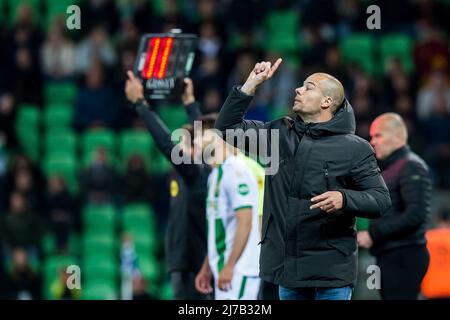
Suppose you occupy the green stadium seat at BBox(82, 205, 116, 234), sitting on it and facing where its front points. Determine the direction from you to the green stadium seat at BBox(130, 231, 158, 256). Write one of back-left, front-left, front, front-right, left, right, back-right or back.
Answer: front-left

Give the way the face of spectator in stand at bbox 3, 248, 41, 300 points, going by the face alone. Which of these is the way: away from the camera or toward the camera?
toward the camera

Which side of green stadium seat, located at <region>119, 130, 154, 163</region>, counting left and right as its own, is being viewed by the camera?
front

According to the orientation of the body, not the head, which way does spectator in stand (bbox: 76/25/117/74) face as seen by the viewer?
toward the camera

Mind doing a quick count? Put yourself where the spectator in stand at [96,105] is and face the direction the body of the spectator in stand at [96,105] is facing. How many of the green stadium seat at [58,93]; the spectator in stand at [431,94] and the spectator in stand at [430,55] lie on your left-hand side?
2

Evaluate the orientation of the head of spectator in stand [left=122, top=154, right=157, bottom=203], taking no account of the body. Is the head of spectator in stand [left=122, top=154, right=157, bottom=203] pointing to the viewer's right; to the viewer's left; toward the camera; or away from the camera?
toward the camera

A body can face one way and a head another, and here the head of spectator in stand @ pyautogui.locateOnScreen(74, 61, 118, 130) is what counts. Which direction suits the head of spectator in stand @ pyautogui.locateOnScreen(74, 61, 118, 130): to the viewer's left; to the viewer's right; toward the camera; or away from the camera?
toward the camera

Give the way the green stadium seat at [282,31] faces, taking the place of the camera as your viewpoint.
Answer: facing the viewer
